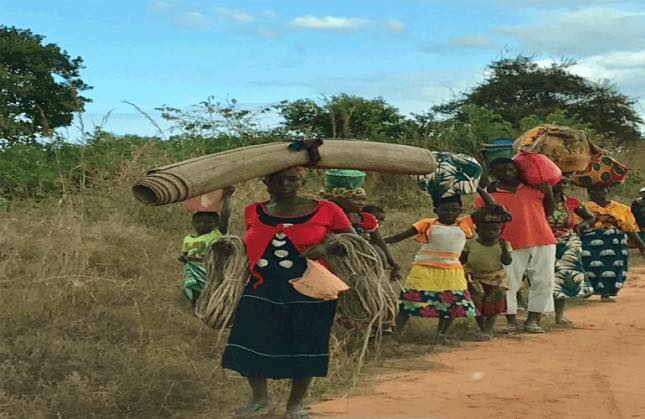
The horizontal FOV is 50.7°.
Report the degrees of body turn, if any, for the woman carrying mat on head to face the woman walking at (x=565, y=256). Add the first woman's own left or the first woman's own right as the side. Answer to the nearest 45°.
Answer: approximately 135° to the first woman's own left

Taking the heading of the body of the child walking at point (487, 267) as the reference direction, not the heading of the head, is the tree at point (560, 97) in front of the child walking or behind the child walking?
behind

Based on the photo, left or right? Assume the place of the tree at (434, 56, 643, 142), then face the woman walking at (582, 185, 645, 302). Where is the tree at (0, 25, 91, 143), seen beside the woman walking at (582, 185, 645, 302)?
right

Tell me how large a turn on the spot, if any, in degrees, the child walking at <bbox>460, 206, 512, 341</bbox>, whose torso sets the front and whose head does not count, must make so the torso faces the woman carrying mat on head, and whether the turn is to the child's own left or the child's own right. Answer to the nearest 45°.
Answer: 0° — they already face them

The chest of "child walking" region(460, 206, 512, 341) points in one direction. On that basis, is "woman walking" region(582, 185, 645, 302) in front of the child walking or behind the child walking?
behind

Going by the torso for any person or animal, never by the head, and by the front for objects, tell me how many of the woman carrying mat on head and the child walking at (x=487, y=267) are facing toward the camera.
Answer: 2

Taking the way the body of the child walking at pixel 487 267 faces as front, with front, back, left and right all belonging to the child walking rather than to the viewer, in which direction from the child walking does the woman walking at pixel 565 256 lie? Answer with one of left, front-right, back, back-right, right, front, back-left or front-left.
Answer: back-left
